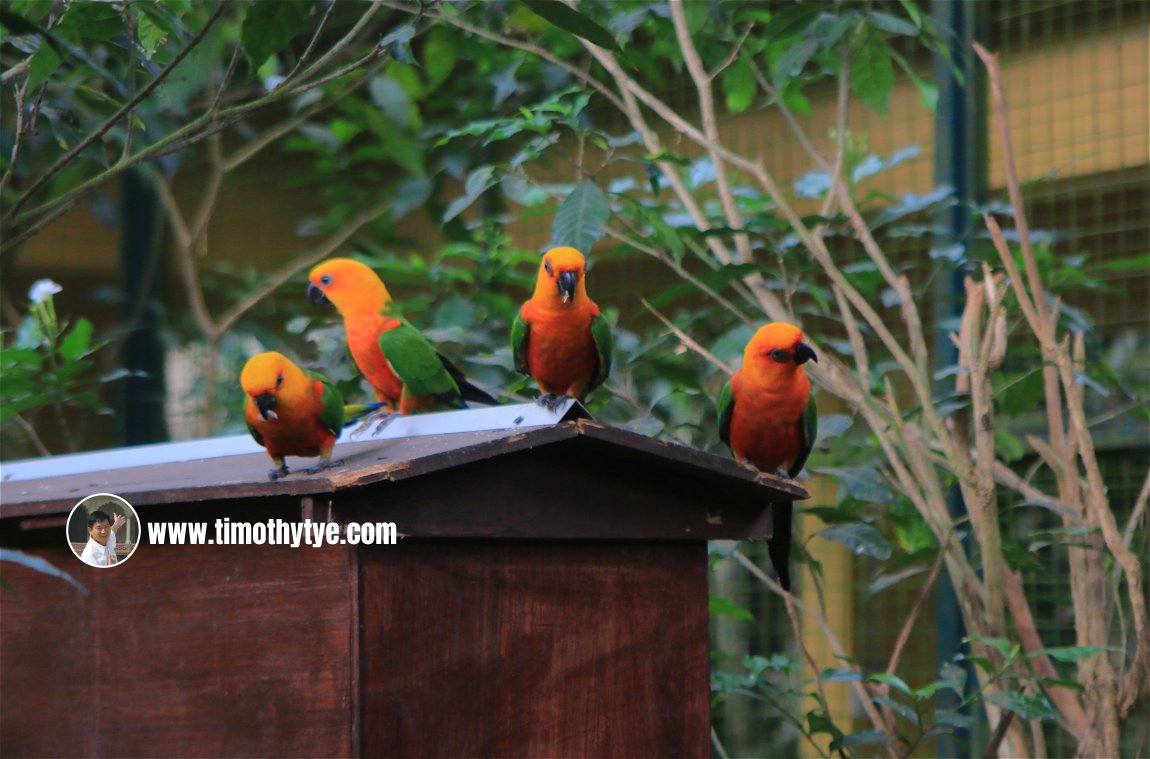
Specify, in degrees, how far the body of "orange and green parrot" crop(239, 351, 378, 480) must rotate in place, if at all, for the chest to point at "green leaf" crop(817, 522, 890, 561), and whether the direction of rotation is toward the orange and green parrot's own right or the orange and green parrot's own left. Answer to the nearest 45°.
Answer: approximately 180°

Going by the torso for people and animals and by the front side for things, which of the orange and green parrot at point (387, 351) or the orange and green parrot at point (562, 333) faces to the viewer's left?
the orange and green parrot at point (387, 351)

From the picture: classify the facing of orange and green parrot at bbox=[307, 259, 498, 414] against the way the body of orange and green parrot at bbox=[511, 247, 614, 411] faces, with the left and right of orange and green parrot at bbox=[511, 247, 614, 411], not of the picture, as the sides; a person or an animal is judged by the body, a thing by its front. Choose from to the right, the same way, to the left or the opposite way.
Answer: to the right

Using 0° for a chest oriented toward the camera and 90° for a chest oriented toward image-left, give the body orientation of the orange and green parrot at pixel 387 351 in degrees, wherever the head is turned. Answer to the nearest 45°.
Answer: approximately 90°

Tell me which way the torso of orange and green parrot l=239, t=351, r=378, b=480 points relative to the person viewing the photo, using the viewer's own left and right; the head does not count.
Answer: facing the viewer and to the left of the viewer

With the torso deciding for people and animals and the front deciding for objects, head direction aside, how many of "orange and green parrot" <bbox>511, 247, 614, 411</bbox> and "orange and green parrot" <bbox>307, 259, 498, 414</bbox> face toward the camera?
1
